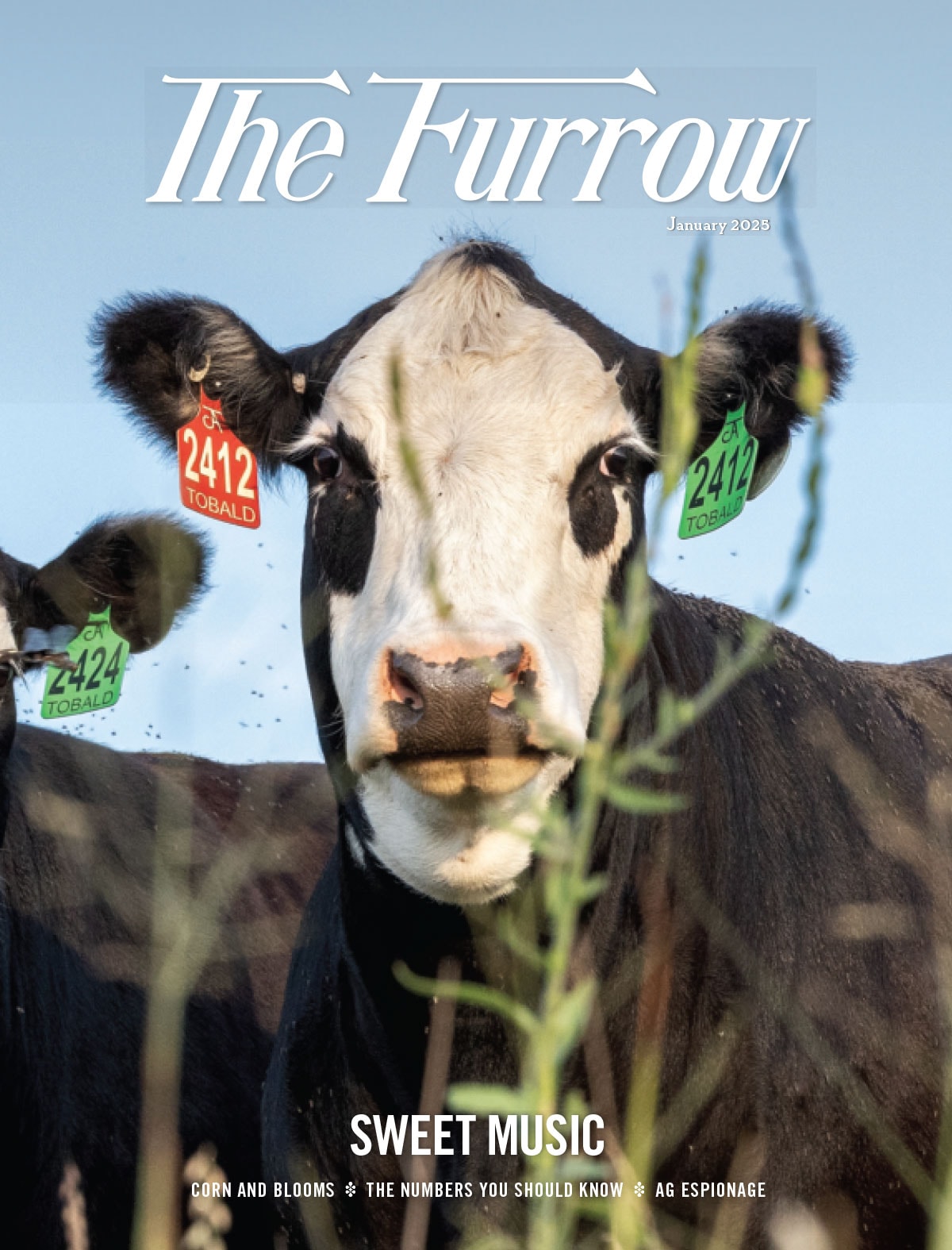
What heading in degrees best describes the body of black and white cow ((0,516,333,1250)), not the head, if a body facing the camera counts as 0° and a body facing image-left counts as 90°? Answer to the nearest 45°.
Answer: approximately 45°

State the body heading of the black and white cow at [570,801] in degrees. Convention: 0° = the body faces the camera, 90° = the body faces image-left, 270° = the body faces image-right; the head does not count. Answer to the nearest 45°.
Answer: approximately 45°

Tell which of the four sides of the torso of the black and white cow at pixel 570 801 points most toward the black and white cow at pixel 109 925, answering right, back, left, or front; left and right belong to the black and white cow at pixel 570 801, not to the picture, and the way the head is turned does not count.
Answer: right
